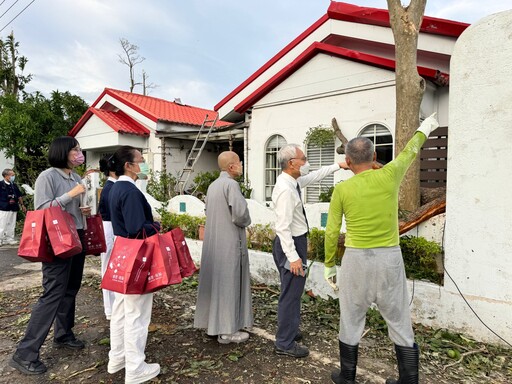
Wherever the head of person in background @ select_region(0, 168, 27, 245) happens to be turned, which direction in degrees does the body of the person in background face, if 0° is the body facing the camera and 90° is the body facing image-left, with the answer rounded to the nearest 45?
approximately 315°

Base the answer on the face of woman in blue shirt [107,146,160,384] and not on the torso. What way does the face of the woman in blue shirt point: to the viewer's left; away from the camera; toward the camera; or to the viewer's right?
to the viewer's right

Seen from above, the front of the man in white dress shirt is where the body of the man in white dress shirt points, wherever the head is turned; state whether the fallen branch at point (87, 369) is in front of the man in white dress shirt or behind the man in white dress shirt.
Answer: behind

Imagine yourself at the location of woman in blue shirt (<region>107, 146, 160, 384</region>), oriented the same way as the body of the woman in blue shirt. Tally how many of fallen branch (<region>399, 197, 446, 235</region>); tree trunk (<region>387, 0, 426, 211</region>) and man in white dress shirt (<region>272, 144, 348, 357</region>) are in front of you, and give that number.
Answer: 3

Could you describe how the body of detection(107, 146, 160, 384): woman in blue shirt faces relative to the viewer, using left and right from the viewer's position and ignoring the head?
facing to the right of the viewer

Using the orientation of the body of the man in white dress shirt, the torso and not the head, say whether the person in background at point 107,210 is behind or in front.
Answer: behind

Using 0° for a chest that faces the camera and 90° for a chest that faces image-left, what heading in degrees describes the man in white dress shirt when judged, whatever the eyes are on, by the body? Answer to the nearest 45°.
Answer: approximately 270°

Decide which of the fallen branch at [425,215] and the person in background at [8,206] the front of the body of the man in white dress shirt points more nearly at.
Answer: the fallen branch
